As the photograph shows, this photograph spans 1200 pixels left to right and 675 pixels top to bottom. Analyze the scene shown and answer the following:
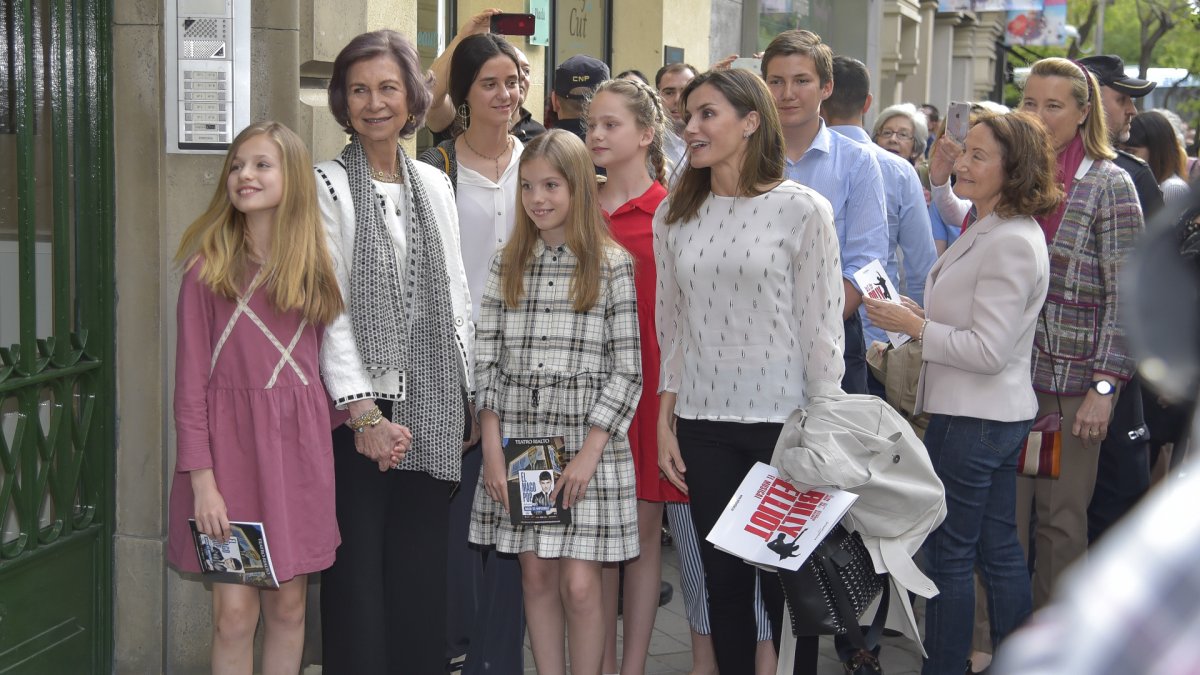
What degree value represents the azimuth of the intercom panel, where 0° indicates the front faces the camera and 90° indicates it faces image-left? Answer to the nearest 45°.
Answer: approximately 0°

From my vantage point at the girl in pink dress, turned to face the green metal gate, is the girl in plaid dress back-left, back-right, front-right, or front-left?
back-right

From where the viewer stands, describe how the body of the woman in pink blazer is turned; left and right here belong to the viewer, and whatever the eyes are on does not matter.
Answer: facing to the left of the viewer

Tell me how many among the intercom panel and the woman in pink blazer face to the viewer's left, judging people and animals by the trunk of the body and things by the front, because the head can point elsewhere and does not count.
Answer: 1

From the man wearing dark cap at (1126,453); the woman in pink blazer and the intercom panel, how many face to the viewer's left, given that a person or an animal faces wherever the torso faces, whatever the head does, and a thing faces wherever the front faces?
1

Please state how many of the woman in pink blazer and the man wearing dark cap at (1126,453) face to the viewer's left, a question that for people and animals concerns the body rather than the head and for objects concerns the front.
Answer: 1

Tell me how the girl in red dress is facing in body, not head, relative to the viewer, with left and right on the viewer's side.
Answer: facing the viewer and to the left of the viewer

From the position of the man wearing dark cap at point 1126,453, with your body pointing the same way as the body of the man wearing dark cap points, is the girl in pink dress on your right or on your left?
on your right

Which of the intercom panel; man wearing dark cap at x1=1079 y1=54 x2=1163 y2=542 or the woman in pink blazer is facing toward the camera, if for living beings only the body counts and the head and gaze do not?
the intercom panel
